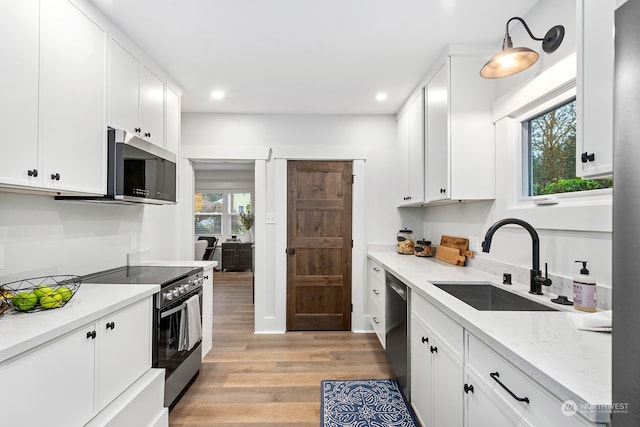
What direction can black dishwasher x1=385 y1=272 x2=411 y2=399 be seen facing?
to the viewer's left

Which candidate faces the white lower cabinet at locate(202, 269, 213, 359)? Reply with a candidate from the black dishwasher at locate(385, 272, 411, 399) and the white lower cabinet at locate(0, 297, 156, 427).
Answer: the black dishwasher

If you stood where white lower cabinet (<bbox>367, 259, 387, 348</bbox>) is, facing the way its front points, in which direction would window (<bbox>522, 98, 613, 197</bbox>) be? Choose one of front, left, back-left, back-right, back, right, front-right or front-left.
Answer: back-left

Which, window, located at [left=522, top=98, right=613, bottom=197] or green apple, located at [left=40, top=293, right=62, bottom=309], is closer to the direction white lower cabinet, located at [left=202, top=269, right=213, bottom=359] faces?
the window

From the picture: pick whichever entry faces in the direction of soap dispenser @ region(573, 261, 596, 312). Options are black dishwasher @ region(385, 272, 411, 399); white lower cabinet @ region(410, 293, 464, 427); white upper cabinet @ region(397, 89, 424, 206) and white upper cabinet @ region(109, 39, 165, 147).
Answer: white upper cabinet @ region(109, 39, 165, 147)

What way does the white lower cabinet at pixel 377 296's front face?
to the viewer's left

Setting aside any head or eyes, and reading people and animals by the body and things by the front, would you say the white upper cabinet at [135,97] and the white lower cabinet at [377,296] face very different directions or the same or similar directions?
very different directions

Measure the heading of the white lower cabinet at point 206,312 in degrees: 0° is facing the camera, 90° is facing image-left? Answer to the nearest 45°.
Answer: approximately 270°

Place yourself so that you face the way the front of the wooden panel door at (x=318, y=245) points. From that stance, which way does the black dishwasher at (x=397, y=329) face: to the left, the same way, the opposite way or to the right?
to the right

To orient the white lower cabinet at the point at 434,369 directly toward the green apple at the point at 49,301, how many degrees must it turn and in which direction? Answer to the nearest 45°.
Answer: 0° — it already faces it

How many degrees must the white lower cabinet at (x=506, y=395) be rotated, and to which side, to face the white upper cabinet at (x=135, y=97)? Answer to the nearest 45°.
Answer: approximately 45° to its right
